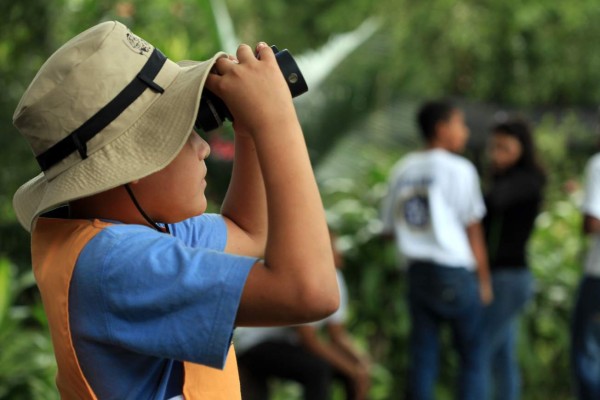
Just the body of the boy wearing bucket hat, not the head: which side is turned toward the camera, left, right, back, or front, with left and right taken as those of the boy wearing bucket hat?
right

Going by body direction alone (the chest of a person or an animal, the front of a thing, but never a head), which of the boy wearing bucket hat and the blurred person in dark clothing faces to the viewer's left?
the blurred person in dark clothing

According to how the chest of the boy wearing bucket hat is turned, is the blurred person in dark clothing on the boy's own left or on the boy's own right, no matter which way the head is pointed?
on the boy's own left

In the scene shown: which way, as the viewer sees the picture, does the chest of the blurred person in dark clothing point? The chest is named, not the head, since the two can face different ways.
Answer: to the viewer's left

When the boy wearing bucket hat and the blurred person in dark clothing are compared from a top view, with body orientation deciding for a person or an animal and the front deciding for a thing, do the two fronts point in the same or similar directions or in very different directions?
very different directions

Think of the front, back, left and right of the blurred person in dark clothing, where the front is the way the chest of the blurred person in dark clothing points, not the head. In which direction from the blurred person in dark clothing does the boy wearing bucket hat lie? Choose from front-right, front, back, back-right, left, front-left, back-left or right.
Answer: left

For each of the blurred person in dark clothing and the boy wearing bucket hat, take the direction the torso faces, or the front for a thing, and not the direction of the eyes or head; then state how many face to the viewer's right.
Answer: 1
